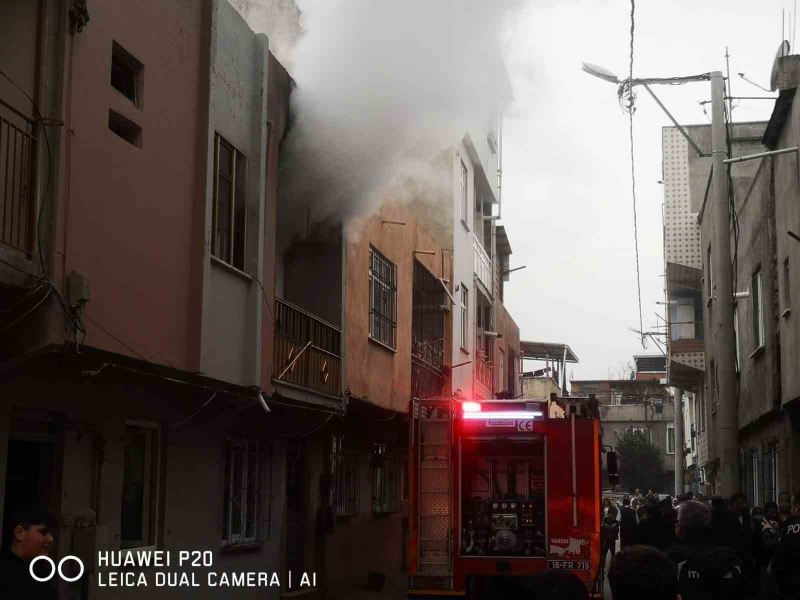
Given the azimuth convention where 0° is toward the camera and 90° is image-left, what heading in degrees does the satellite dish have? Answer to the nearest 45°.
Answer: approximately 90°

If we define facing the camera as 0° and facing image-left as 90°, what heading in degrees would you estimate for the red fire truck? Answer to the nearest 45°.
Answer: approximately 180°

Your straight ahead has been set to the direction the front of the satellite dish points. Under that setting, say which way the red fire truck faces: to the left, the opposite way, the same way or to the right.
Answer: to the right

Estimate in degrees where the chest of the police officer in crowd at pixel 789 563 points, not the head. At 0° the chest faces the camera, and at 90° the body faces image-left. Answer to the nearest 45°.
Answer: approximately 180°

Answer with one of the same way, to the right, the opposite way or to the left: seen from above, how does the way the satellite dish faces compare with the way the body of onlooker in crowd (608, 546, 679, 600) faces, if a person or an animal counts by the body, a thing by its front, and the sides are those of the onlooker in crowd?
to the left

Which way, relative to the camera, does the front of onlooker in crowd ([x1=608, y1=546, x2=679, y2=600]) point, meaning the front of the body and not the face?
away from the camera

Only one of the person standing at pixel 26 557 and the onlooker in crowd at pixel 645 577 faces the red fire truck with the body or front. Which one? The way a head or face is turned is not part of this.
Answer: the onlooker in crowd

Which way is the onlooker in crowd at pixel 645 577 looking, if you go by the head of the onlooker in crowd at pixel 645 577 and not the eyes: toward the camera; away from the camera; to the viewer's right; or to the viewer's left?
away from the camera
